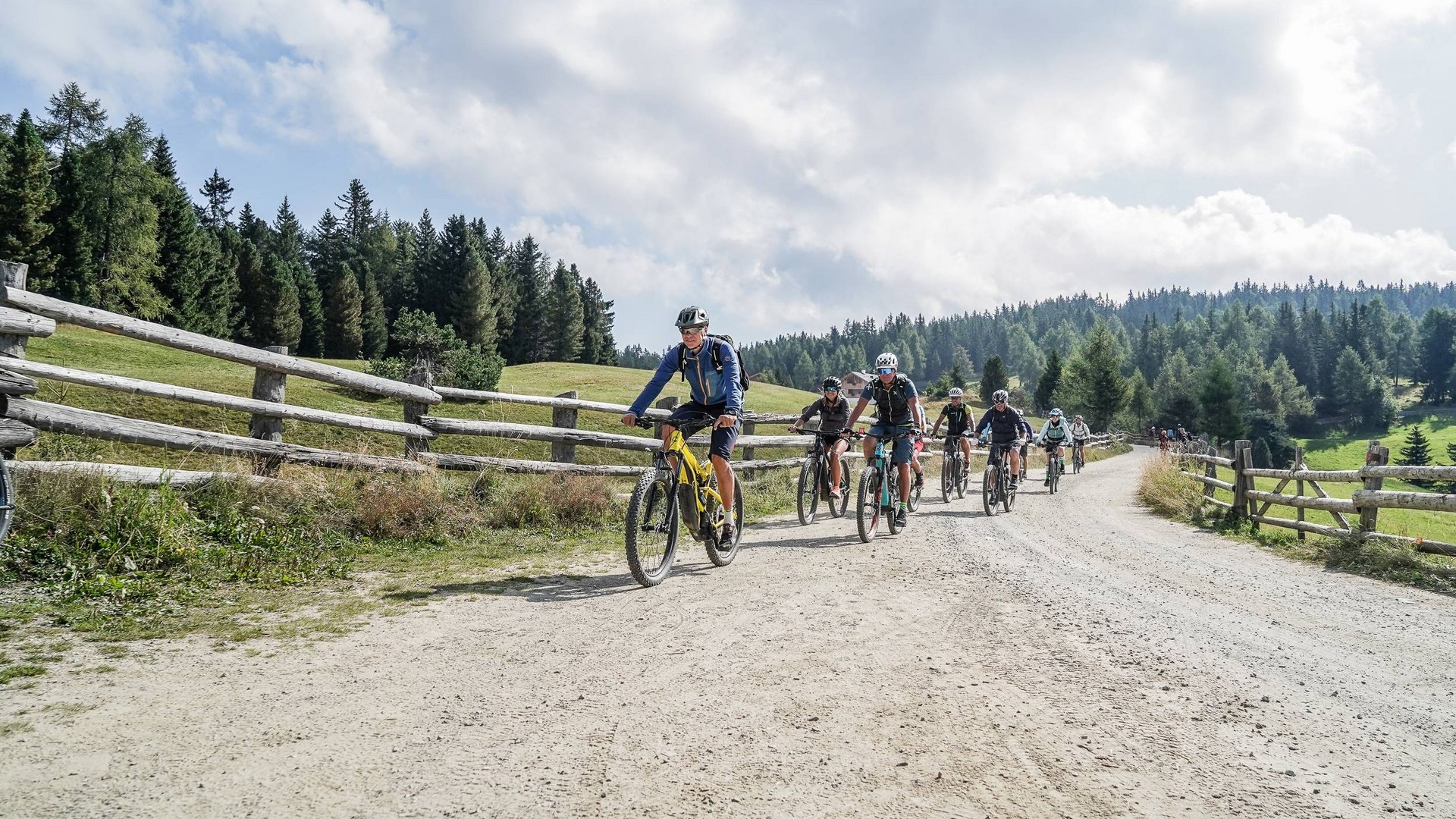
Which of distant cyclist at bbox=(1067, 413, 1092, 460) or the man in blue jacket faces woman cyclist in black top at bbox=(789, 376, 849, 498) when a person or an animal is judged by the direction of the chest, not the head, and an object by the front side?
the distant cyclist

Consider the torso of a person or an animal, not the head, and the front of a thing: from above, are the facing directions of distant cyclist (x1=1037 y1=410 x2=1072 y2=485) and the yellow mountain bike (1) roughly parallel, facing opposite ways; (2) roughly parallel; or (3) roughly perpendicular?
roughly parallel

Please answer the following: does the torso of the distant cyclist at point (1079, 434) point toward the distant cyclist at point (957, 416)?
yes

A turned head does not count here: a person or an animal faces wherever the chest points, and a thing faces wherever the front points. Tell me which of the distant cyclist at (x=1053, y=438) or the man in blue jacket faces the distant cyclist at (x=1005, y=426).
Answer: the distant cyclist at (x=1053, y=438)

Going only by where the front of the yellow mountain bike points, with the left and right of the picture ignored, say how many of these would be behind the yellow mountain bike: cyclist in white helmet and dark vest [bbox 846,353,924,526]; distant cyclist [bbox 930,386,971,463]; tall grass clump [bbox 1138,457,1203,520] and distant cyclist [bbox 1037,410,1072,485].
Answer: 4

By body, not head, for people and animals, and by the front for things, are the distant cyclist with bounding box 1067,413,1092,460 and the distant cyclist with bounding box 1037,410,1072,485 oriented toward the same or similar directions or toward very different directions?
same or similar directions

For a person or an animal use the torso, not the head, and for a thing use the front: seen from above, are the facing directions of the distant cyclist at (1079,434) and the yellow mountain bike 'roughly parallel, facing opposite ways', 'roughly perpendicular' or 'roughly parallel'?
roughly parallel

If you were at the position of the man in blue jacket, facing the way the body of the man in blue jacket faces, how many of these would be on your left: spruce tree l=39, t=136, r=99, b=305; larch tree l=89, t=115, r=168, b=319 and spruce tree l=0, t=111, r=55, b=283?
0

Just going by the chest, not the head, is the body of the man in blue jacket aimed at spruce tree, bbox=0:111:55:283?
no

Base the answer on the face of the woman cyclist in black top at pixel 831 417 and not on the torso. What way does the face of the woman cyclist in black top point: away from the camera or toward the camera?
toward the camera

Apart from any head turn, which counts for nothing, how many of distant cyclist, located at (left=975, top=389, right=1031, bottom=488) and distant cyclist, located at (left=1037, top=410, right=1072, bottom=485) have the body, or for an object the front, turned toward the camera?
2

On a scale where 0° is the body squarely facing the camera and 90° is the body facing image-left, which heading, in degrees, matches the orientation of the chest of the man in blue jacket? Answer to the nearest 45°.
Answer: approximately 45°

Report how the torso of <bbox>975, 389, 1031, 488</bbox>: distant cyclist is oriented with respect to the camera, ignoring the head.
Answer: toward the camera

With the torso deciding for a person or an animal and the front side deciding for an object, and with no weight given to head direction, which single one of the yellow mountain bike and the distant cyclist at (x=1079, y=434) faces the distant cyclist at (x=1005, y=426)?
the distant cyclist at (x=1079, y=434)

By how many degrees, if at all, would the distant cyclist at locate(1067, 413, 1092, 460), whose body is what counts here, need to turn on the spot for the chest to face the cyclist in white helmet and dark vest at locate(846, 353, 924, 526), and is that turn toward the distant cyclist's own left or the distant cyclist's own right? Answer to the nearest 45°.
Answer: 0° — they already face them

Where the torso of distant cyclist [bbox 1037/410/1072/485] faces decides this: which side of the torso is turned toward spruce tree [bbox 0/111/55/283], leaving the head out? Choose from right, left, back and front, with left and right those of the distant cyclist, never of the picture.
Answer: right

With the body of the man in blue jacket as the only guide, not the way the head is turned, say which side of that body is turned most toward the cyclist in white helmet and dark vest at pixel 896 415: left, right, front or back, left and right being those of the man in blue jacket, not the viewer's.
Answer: back

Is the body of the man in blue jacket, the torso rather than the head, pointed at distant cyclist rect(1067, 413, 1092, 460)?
no

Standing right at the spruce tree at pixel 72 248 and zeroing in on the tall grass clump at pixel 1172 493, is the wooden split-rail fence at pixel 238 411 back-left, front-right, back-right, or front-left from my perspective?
front-right

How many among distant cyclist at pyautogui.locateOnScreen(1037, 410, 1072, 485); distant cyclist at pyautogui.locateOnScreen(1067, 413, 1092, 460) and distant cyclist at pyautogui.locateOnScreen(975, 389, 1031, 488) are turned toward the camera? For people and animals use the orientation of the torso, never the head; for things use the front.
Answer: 3

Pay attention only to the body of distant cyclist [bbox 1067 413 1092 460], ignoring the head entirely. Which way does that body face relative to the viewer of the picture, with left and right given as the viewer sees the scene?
facing the viewer

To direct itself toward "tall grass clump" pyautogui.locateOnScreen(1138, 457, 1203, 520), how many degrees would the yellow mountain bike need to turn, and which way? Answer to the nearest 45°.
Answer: approximately 180°
